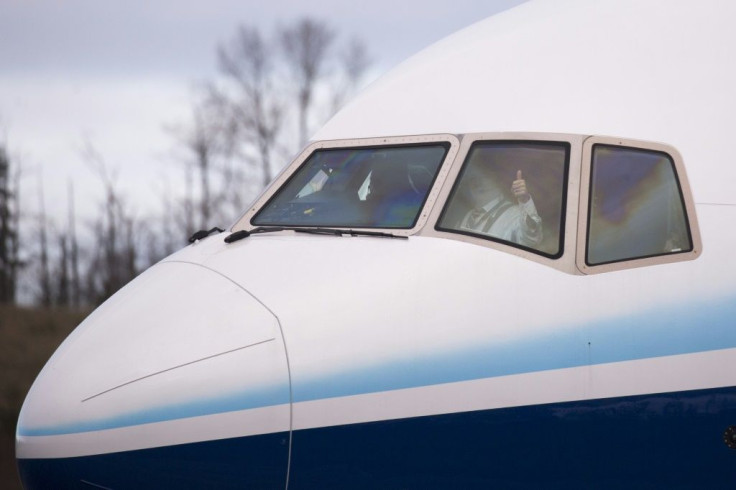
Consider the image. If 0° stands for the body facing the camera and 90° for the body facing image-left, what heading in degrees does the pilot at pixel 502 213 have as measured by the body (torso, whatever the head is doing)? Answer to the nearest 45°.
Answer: approximately 45°
